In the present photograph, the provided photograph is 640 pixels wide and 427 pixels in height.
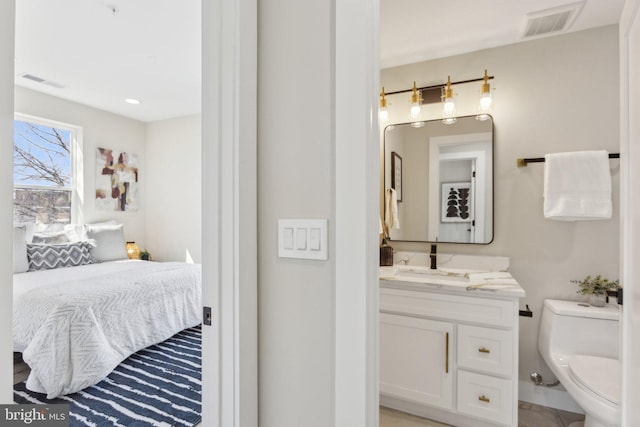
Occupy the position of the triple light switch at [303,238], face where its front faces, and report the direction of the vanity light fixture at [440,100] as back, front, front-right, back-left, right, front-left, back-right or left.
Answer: back-left

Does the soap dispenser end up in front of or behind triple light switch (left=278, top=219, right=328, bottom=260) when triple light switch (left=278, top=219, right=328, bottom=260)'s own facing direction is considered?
behind

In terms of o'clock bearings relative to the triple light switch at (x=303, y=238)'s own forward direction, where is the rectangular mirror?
The rectangular mirror is roughly at 7 o'clock from the triple light switch.

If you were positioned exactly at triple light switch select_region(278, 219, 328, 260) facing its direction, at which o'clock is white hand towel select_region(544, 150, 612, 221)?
The white hand towel is roughly at 8 o'clock from the triple light switch.

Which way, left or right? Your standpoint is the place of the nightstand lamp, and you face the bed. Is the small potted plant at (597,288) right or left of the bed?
left

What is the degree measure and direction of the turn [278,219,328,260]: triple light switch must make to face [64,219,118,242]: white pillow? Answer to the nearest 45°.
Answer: approximately 135° to its right

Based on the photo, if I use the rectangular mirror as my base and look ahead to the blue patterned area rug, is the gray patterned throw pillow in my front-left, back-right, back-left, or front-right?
front-right

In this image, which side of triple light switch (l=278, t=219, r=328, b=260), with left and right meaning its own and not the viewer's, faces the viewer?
front

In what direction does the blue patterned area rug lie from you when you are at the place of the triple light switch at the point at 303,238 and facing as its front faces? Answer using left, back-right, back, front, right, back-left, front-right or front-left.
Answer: back-right

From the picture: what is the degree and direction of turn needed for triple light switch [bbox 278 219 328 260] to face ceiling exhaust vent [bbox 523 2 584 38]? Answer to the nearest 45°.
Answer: approximately 135° to its left

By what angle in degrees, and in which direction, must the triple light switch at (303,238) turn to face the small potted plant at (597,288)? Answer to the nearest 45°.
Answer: approximately 135° to its left

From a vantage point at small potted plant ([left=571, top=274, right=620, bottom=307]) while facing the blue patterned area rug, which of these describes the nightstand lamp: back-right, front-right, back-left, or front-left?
front-right

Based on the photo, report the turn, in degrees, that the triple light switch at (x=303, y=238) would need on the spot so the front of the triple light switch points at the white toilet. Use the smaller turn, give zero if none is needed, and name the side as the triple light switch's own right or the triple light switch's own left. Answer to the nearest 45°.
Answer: approximately 135° to the triple light switch's own left

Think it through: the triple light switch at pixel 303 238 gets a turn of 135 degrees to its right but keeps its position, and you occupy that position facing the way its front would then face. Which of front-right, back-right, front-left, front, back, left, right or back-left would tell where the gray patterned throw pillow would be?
front

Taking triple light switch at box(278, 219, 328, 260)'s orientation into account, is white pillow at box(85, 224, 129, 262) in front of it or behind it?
behind
